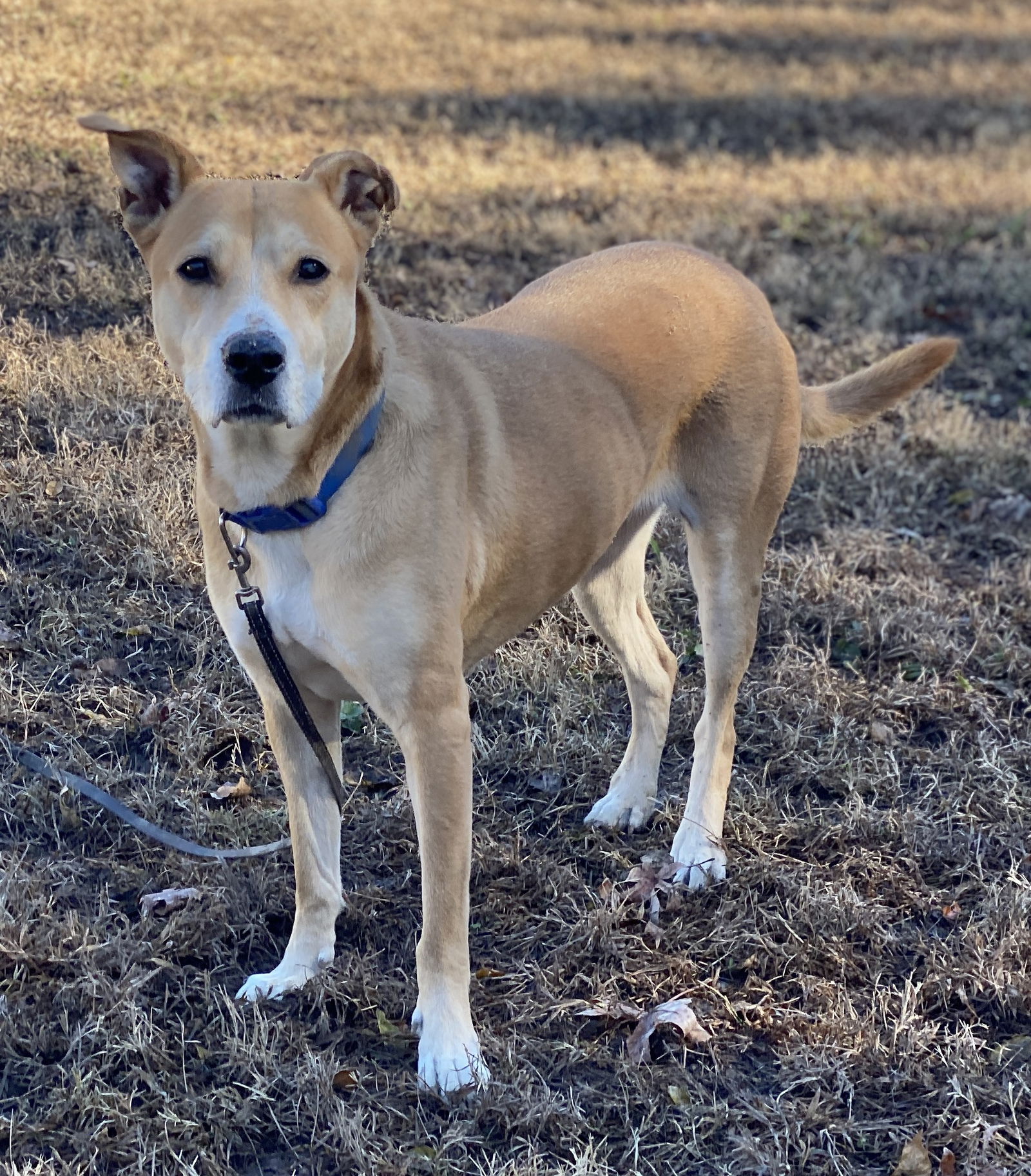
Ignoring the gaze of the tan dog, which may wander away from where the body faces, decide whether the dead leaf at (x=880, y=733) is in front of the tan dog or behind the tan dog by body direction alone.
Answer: behind

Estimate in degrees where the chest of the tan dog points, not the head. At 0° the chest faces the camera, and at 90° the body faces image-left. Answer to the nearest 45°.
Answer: approximately 45°

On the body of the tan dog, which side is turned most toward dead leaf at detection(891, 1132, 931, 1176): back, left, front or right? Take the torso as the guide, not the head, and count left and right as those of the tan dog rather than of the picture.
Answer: left
